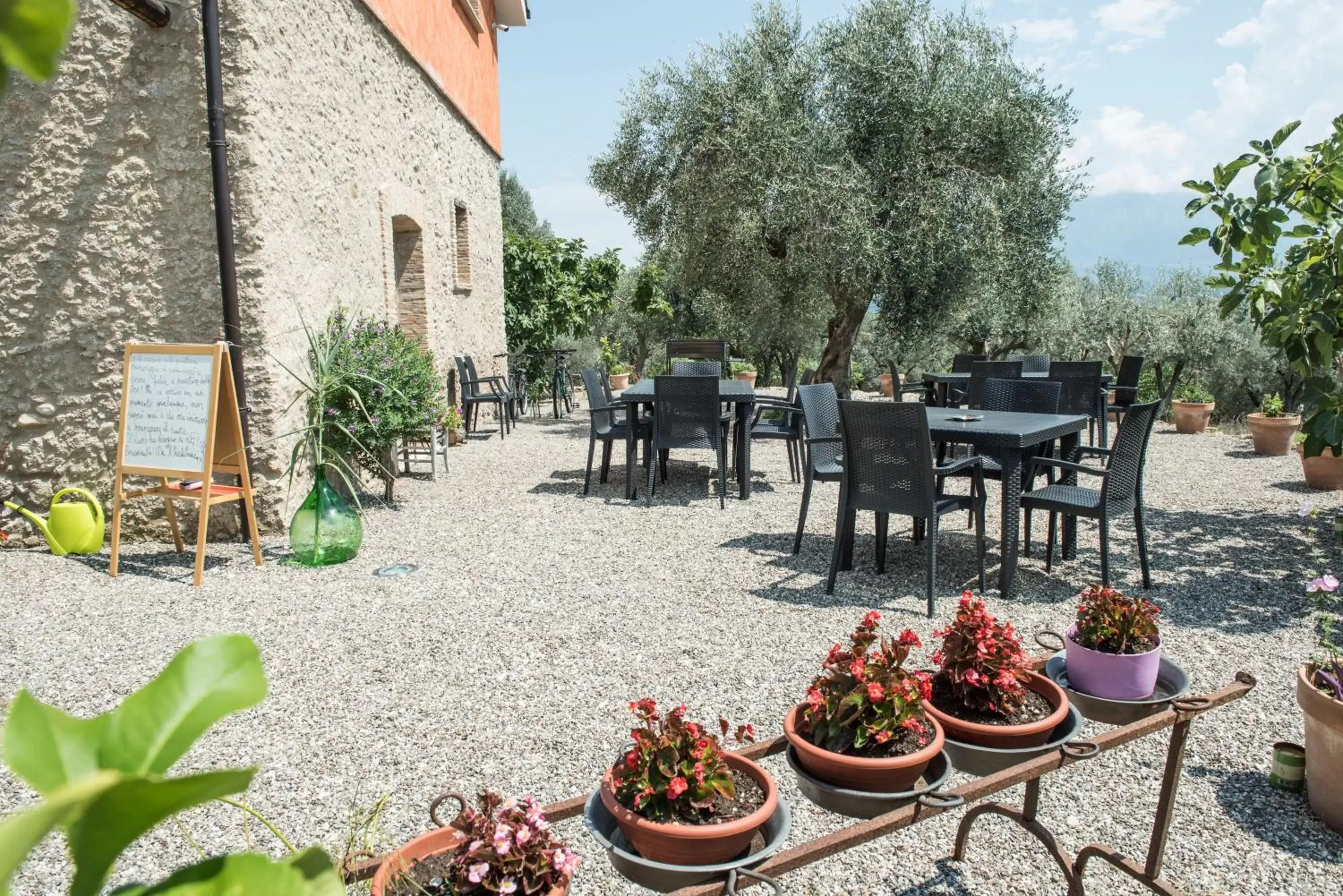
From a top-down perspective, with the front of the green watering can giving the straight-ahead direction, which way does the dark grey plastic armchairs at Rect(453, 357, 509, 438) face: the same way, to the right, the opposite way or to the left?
the opposite way

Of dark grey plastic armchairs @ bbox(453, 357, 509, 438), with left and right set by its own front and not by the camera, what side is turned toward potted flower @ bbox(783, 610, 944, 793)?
right

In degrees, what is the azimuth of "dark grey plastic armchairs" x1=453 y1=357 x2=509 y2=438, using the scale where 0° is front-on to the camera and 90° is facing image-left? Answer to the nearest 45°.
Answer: approximately 270°

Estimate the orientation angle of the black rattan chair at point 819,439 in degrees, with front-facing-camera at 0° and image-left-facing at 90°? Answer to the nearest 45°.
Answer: approximately 315°

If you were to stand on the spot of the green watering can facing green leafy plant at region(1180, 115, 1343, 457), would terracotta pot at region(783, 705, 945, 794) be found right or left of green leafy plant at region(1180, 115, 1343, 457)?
right

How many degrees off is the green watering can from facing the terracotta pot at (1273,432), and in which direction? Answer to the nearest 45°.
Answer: approximately 180°

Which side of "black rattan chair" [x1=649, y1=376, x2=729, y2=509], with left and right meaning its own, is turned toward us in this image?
back

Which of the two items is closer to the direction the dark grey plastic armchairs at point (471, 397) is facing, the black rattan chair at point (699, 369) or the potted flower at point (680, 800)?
the black rattan chair

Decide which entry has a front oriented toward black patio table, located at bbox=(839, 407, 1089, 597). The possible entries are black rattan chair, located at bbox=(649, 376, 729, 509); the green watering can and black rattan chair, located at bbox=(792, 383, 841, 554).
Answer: black rattan chair, located at bbox=(792, 383, 841, 554)

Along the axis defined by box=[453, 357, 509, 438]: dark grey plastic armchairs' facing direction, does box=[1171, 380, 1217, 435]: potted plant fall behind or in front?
in front

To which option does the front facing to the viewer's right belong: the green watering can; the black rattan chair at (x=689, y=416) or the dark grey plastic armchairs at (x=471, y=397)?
the dark grey plastic armchairs at (x=471, y=397)

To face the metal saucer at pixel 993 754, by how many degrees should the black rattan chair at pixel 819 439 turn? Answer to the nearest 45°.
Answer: approximately 45° to its right

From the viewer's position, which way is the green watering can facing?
facing to the left of the viewer

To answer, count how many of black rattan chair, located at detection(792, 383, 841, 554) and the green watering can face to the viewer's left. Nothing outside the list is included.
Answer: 1

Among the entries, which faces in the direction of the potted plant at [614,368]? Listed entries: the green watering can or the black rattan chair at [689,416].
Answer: the black rattan chair

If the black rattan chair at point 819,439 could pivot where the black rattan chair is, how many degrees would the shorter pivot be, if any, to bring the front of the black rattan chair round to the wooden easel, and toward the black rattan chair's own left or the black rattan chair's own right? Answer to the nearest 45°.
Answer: approximately 135° to the black rattan chair's own right

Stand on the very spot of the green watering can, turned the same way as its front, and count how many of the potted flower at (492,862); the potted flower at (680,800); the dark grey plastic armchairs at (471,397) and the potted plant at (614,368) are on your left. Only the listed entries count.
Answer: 2
